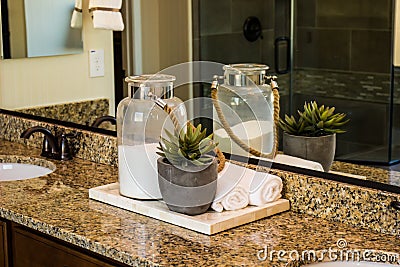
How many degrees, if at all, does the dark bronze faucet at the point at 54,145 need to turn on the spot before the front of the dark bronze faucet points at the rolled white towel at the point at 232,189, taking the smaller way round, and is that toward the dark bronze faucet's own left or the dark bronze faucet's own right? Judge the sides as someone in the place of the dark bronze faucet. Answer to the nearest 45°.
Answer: approximately 90° to the dark bronze faucet's own left

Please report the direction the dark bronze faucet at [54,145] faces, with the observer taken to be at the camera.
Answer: facing the viewer and to the left of the viewer

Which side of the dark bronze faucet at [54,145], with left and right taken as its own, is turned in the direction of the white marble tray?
left

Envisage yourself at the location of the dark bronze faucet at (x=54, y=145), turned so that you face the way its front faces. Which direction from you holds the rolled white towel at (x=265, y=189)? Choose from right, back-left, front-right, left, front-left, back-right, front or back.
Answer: left

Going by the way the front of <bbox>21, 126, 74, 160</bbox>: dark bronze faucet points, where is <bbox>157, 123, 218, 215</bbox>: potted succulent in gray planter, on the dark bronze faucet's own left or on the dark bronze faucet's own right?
on the dark bronze faucet's own left
